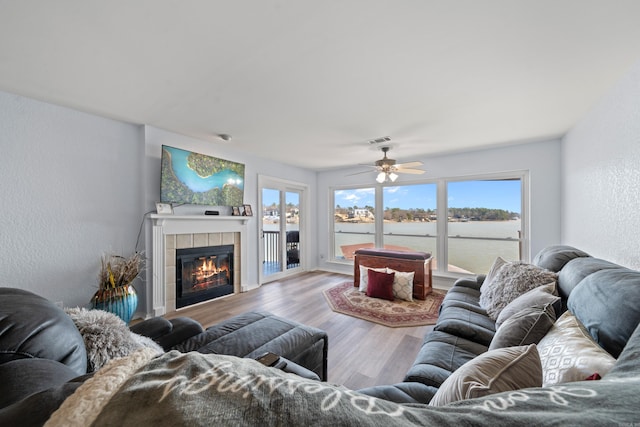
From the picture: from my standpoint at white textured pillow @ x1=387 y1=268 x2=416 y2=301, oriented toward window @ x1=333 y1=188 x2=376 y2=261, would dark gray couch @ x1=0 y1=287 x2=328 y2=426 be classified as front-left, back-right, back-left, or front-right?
back-left

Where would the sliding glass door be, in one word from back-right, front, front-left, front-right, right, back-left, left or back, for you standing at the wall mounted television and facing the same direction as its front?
left

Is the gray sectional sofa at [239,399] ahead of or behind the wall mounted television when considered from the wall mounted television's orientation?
ahead

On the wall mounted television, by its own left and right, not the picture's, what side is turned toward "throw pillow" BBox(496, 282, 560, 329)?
front

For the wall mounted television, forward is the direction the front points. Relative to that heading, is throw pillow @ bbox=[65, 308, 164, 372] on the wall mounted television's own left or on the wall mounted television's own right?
on the wall mounted television's own right

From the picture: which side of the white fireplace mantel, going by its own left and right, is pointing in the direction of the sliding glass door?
left

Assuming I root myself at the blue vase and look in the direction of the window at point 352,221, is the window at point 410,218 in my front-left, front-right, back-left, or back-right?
front-right

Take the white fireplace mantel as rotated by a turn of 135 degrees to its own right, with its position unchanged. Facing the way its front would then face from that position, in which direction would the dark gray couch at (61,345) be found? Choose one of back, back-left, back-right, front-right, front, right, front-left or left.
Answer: left

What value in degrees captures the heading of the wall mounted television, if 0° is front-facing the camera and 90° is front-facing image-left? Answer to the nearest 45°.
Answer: approximately 315°

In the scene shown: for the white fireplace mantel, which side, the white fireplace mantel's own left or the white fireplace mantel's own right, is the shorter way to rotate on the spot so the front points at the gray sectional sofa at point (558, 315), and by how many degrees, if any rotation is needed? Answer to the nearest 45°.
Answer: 0° — it already faces it

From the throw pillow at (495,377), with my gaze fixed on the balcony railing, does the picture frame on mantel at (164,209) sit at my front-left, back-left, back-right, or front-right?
front-left

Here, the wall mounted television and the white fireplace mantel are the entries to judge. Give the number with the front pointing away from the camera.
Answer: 0

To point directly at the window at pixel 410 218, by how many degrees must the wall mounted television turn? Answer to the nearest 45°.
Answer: approximately 45° to its left

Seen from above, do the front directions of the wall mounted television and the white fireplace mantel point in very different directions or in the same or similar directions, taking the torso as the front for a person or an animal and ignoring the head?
same or similar directions

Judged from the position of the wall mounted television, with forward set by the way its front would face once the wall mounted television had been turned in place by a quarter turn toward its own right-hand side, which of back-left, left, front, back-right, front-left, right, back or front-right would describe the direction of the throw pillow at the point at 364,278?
back-left

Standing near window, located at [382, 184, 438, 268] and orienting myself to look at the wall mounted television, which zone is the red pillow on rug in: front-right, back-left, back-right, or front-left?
front-left
